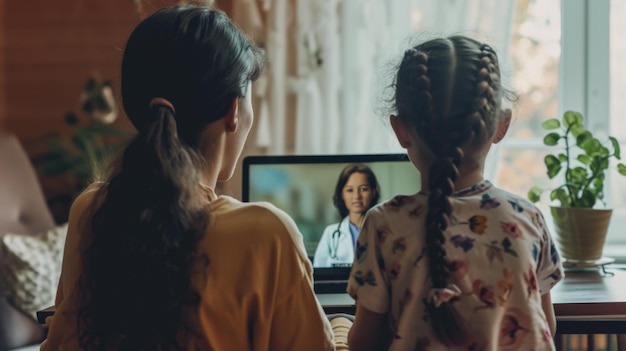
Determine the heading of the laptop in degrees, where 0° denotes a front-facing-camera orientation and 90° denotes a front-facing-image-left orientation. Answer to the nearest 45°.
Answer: approximately 0°

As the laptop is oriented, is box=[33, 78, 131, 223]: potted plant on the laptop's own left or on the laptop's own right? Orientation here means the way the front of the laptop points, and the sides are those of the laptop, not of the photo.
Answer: on the laptop's own right

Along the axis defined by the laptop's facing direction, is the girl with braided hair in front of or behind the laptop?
in front

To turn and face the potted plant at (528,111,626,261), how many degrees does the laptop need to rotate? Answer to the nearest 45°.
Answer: approximately 90° to its left

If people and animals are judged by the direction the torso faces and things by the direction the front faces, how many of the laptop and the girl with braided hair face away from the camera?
1

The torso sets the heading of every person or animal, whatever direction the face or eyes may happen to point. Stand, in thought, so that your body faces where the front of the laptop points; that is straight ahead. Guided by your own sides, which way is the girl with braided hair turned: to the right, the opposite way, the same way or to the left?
the opposite way

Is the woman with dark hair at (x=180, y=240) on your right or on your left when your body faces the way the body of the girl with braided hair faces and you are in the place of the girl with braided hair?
on your left

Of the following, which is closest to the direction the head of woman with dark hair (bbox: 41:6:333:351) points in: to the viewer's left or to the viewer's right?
to the viewer's right

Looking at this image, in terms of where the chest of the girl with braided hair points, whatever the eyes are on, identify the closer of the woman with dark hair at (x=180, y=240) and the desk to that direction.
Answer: the desk

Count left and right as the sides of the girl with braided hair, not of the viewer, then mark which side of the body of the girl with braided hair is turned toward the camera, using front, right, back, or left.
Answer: back

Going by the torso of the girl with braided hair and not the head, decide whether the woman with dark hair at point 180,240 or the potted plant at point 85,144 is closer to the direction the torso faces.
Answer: the potted plant
